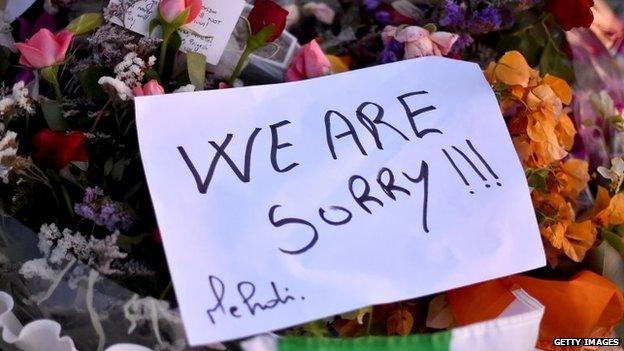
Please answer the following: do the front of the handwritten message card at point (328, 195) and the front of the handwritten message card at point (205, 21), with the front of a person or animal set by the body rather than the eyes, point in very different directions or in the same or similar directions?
same or similar directions

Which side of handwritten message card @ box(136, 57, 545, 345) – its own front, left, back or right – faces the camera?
front

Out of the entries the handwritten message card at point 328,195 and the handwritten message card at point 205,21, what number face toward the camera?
2

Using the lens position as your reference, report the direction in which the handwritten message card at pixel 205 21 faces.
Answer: facing the viewer
